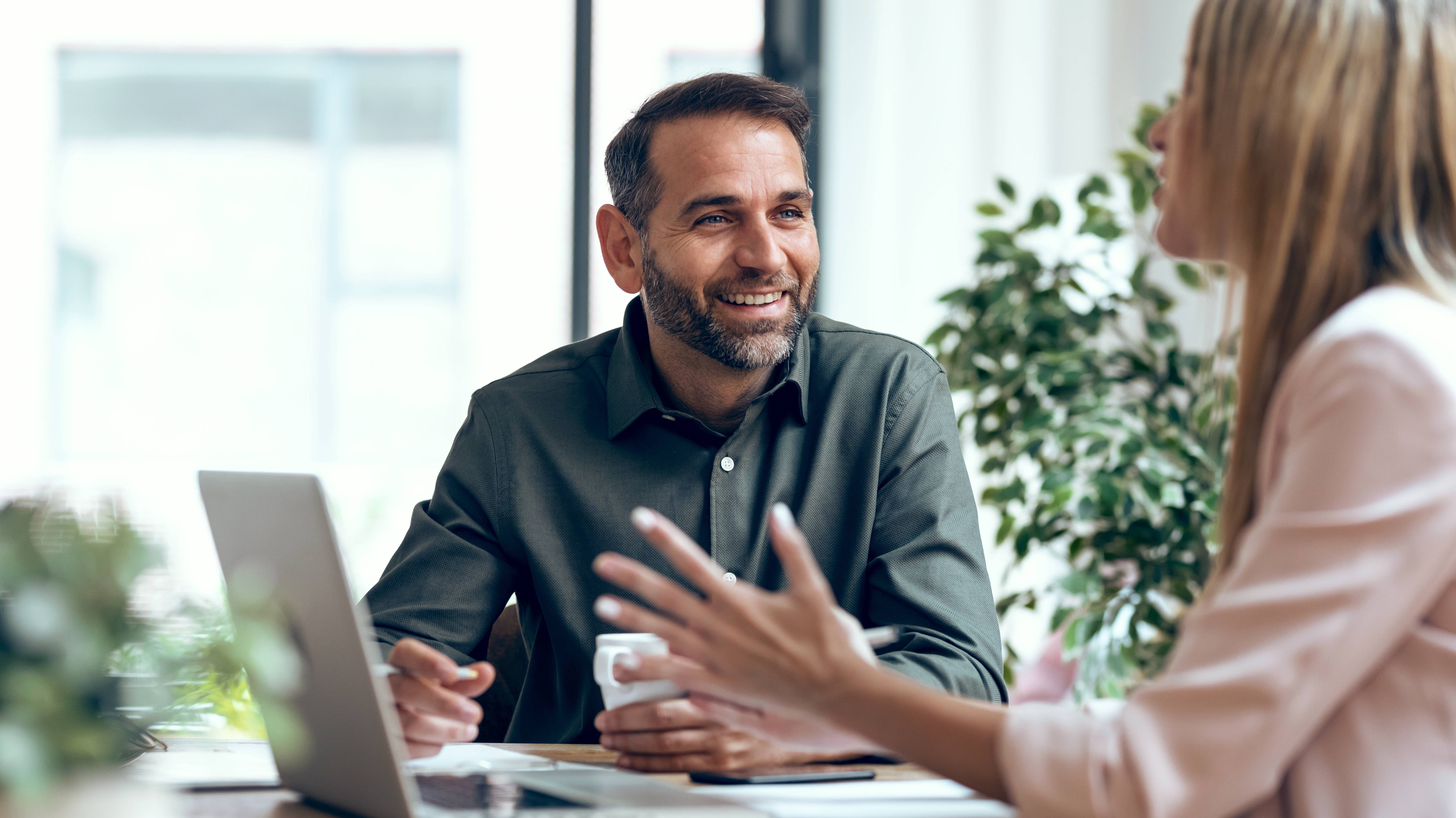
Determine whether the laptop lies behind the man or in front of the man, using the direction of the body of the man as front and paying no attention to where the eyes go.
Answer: in front

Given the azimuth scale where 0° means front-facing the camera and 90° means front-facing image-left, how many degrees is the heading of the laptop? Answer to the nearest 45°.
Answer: approximately 270°

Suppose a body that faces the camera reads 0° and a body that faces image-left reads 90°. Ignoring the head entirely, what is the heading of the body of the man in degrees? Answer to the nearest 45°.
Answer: approximately 0°

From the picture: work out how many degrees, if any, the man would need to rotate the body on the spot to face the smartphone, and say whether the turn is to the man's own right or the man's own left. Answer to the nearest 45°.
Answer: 0° — they already face it

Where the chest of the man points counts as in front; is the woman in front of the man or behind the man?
in front

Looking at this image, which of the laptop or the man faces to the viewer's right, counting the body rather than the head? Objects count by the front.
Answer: the laptop

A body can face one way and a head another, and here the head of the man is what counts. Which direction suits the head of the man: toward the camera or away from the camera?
toward the camera

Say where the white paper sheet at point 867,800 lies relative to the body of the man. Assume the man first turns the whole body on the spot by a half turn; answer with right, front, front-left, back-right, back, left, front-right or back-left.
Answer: back
